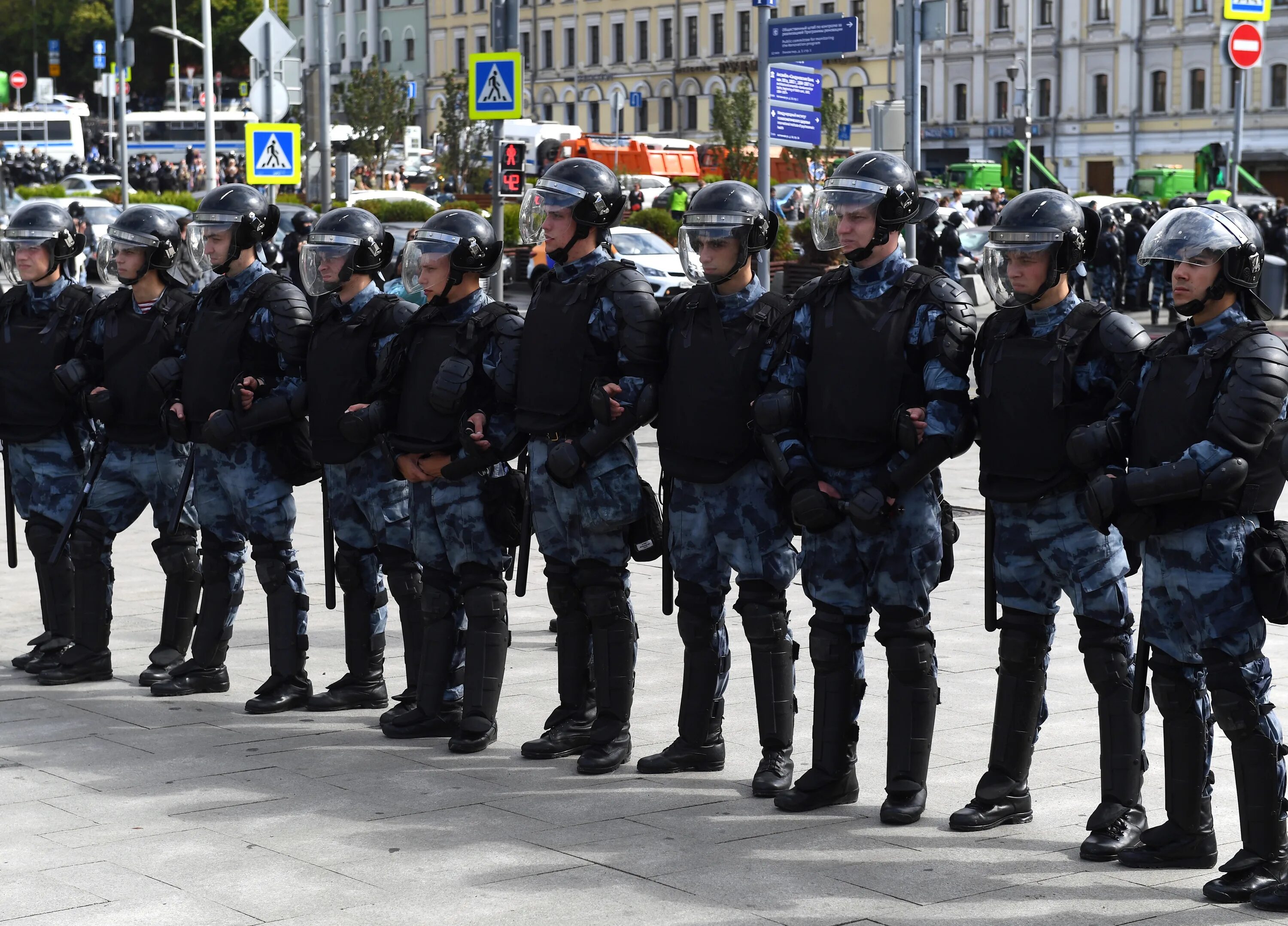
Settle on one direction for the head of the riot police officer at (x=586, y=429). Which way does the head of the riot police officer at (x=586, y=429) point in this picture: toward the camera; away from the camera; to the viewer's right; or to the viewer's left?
to the viewer's left

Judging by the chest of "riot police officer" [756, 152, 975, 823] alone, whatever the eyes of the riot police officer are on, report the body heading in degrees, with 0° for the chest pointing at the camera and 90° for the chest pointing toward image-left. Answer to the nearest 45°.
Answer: approximately 45°

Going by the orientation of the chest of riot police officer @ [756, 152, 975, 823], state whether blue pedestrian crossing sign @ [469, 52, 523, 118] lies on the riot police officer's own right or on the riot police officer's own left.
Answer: on the riot police officer's own right

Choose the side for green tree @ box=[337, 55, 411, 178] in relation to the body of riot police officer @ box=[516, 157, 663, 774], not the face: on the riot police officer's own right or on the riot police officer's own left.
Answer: on the riot police officer's own right

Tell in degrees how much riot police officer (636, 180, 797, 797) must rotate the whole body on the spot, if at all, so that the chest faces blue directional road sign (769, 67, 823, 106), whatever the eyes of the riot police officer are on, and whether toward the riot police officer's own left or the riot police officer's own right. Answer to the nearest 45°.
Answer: approximately 135° to the riot police officer's own right

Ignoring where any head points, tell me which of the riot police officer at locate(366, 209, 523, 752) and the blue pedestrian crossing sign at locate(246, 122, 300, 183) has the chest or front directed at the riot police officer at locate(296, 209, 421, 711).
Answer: the blue pedestrian crossing sign

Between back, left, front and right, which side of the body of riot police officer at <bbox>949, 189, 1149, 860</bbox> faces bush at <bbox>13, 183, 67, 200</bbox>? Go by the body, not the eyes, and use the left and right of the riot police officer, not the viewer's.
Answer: right

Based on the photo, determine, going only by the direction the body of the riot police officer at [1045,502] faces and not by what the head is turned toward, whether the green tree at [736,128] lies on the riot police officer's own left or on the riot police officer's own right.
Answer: on the riot police officer's own right

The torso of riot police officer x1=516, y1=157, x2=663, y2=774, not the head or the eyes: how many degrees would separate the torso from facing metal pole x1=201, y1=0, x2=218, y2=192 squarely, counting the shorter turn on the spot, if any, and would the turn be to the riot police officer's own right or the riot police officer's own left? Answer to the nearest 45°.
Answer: approximately 135° to the riot police officer's own right

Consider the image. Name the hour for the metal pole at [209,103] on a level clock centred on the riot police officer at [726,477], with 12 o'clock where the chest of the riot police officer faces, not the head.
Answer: The metal pole is roughly at 4 o'clock from the riot police officer.

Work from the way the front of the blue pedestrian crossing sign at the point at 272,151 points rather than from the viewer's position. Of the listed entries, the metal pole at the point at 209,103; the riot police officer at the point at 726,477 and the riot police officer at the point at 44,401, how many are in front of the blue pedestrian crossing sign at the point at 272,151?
2

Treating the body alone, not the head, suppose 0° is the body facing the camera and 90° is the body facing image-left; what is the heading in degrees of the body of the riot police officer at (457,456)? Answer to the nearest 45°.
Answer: approximately 45°
